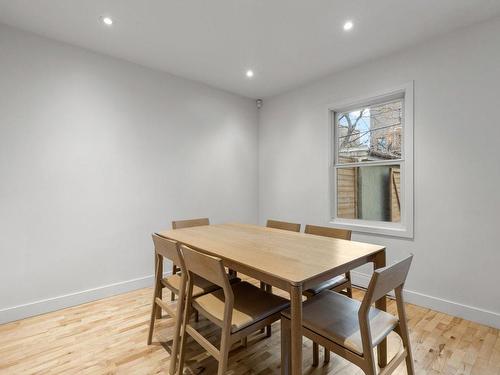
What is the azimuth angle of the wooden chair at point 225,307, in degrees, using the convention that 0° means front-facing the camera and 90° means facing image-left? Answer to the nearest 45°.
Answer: approximately 225°

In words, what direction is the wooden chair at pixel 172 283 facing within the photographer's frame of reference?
facing away from the viewer and to the right of the viewer

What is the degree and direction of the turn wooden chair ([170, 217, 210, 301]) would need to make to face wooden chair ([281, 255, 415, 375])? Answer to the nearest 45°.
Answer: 0° — it already faces it

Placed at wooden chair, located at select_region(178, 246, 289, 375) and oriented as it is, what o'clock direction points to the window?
The window is roughly at 12 o'clock from the wooden chair.

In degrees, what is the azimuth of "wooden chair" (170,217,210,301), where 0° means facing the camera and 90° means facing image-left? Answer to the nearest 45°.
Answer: approximately 315°

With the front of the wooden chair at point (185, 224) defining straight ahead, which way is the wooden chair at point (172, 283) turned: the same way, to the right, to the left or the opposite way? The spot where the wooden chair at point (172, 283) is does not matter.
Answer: to the left

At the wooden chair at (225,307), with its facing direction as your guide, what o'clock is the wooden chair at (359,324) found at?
the wooden chair at (359,324) is roughly at 2 o'clock from the wooden chair at (225,307).

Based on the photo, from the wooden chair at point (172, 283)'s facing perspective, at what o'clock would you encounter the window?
The window is roughly at 1 o'clock from the wooden chair.

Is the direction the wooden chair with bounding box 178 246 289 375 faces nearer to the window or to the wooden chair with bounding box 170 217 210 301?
the window

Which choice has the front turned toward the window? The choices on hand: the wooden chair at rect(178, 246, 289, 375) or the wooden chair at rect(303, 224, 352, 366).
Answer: the wooden chair at rect(178, 246, 289, 375)
